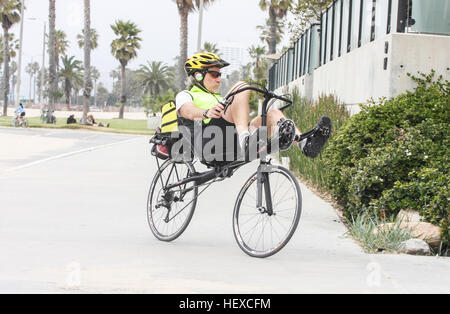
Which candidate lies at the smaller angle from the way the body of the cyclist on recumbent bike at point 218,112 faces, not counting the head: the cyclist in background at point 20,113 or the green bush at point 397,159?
the green bush

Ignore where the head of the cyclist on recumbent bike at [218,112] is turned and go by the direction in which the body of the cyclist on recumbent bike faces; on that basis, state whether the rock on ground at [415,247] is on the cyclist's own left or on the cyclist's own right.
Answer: on the cyclist's own left

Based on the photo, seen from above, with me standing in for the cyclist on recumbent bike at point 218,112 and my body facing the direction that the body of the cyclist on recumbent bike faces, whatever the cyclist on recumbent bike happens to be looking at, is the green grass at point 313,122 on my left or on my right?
on my left

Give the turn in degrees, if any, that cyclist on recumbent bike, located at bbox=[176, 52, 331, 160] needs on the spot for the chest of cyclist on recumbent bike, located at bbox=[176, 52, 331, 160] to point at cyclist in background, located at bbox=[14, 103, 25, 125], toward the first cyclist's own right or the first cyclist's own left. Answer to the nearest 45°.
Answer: approximately 180°

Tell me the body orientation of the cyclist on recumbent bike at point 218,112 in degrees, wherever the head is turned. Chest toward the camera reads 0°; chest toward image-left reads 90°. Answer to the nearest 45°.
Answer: approximately 315°
